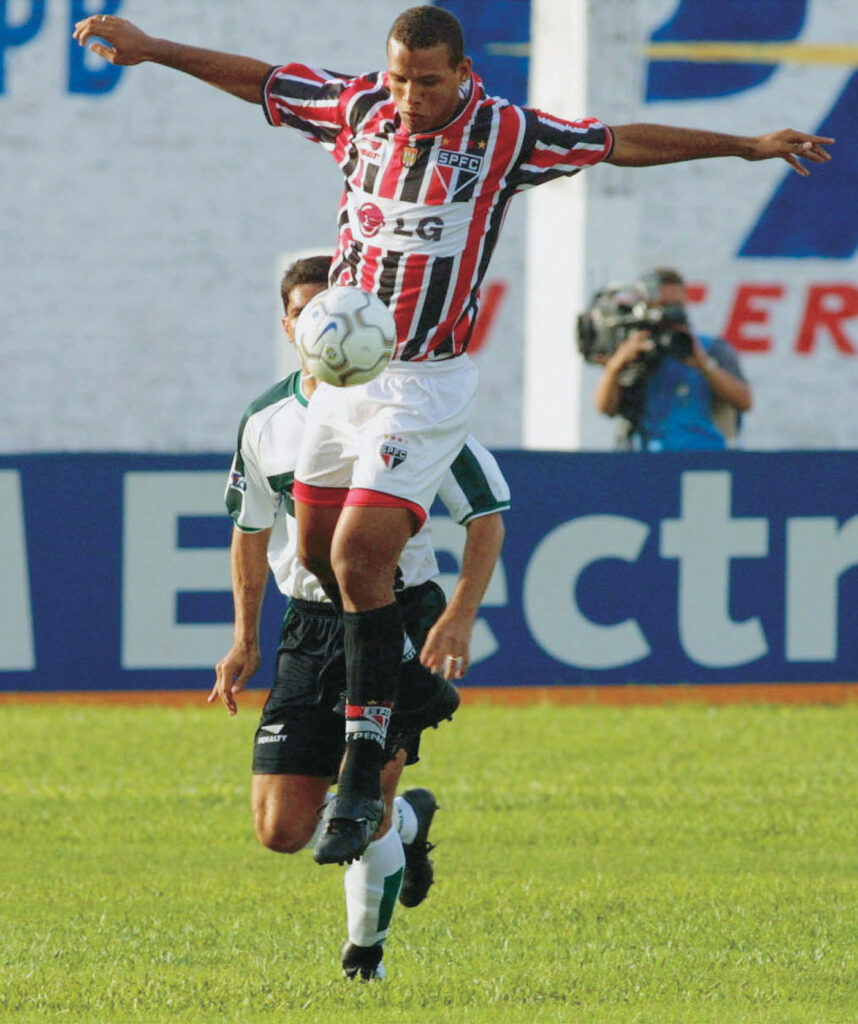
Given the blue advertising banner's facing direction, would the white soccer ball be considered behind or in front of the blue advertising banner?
in front

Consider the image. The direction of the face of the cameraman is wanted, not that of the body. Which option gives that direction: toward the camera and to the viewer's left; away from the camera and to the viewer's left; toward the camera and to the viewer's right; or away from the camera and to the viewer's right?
toward the camera and to the viewer's left

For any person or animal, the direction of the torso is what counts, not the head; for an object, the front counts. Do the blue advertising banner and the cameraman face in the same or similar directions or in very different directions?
same or similar directions

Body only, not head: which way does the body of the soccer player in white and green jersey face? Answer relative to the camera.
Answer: toward the camera

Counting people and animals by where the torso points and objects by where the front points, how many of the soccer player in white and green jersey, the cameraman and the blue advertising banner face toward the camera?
3

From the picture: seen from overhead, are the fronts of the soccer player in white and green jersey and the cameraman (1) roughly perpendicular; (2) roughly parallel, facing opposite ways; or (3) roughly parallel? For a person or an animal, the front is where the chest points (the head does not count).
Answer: roughly parallel

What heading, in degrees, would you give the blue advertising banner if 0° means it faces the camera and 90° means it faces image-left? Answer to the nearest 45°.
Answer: approximately 0°

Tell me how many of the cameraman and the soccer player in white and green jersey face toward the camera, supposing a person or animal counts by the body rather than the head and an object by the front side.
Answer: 2

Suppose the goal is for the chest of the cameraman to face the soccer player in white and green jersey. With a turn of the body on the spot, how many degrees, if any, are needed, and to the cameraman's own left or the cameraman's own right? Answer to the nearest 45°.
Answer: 0° — they already face them
